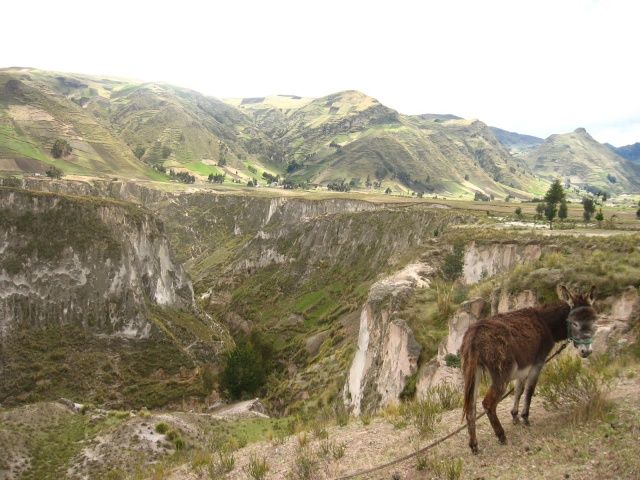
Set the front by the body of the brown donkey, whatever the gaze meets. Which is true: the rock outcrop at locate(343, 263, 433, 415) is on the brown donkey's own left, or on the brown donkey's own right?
on the brown donkey's own left

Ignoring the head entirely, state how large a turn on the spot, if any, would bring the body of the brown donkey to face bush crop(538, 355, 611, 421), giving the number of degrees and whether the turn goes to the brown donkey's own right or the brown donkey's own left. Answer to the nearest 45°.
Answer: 0° — it already faces it

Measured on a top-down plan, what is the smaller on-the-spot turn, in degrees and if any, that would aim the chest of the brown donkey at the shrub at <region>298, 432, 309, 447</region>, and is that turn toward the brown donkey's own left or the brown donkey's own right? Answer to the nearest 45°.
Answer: approximately 90° to the brown donkey's own left

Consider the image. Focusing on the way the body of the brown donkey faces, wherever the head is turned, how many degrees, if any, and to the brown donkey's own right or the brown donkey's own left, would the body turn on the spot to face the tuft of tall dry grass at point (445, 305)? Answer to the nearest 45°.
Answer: approximately 45° to the brown donkey's own left

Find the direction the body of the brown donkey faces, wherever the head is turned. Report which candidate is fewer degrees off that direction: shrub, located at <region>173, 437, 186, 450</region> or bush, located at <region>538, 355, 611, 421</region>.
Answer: the bush

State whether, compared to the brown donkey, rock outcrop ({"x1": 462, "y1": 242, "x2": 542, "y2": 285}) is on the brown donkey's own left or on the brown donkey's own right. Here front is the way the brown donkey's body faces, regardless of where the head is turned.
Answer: on the brown donkey's own left

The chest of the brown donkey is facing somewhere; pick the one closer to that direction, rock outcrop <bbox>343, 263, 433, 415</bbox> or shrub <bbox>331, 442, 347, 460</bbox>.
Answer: the rock outcrop

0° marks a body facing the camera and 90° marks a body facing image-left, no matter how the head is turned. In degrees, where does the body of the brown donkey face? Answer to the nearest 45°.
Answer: approximately 225°
